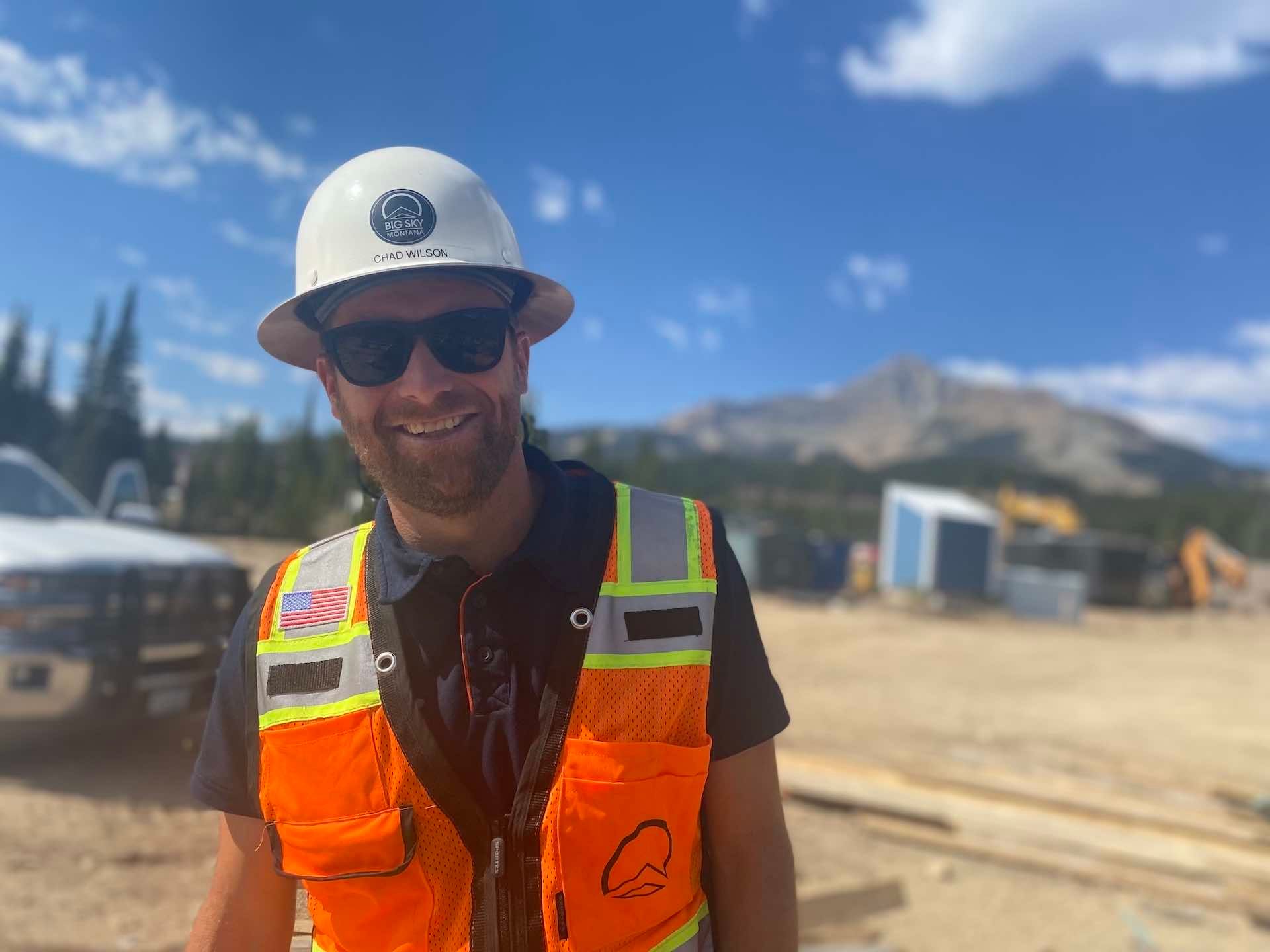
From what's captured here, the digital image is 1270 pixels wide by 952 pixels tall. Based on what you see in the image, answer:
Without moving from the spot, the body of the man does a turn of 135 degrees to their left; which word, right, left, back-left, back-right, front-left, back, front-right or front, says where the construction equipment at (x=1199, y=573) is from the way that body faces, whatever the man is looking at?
front

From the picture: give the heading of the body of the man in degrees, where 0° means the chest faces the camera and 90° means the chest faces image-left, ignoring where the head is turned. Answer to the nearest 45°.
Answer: approximately 0°

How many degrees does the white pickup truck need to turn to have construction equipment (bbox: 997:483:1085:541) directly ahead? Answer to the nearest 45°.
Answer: approximately 90° to its left

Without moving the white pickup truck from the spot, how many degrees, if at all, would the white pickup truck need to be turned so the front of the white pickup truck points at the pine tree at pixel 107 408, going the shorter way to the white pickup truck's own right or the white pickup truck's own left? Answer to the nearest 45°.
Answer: approximately 135° to the white pickup truck's own left

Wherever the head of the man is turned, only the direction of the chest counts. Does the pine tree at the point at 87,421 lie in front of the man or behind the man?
behind

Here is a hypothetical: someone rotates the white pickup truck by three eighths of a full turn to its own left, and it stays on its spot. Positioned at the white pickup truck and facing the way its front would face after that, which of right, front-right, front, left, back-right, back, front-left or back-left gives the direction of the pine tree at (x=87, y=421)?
front

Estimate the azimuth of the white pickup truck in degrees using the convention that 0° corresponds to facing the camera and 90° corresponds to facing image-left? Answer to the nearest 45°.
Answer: approximately 315°
